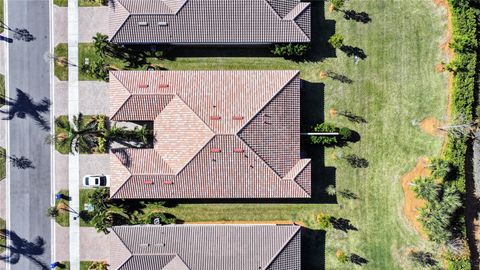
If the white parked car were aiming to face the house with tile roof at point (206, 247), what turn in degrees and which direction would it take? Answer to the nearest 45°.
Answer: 0° — it already faces it

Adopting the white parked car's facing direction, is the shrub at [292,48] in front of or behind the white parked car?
in front

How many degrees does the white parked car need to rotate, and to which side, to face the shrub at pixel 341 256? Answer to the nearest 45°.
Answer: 0° — it already faces it

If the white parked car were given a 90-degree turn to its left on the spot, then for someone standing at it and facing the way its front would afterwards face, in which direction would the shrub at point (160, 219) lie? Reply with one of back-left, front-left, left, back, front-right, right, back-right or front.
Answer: right

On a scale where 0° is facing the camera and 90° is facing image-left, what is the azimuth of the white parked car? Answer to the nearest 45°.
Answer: approximately 270°
